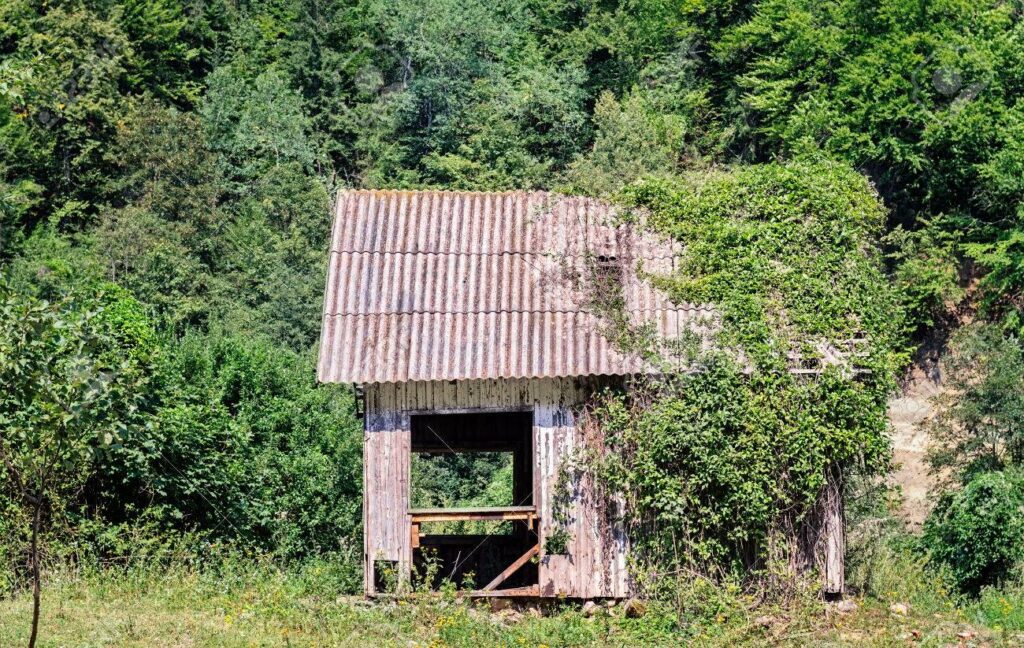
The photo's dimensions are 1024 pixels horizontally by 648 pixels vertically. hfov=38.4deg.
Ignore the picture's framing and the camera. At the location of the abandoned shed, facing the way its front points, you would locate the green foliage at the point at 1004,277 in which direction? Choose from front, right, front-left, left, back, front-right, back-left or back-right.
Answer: back-left

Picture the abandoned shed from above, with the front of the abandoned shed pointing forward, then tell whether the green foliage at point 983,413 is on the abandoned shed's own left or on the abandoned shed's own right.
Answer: on the abandoned shed's own left

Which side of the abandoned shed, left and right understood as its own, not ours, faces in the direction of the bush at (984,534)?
left

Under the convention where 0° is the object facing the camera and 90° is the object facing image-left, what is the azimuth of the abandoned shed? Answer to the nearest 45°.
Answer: approximately 0°

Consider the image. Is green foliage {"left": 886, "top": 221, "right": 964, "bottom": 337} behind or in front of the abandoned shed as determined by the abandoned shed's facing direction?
behind

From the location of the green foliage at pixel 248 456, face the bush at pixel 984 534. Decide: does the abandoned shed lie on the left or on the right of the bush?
right

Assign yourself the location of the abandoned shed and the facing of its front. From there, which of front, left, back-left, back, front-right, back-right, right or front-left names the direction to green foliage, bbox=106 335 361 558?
back-right
